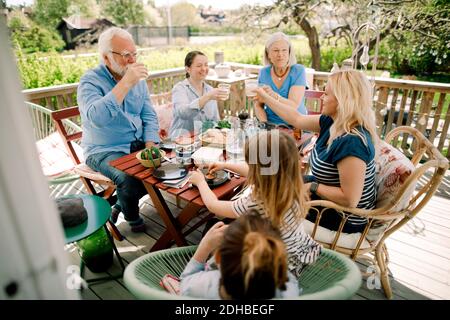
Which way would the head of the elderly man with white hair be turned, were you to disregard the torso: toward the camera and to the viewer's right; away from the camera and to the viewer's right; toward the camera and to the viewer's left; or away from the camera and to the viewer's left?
toward the camera and to the viewer's right

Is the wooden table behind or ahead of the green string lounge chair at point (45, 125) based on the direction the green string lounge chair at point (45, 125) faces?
ahead

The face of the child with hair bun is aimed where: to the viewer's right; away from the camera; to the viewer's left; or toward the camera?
away from the camera

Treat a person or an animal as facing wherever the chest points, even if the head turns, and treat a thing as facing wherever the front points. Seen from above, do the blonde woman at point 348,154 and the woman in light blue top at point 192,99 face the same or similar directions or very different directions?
very different directions

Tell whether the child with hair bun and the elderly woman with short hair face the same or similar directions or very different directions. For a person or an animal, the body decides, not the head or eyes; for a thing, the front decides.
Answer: very different directions

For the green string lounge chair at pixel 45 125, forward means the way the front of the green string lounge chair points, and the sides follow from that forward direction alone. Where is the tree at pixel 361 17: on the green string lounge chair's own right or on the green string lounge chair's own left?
on the green string lounge chair's own left

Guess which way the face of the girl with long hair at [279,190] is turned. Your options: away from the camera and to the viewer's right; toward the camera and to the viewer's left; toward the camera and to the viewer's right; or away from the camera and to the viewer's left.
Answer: away from the camera and to the viewer's left

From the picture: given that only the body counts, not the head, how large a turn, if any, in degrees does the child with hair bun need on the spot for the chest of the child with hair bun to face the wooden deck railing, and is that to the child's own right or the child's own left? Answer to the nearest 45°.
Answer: approximately 45° to the child's own right

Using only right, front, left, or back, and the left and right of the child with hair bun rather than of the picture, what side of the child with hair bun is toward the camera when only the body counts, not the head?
back

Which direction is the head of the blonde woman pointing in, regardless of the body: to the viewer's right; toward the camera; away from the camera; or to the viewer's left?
to the viewer's left

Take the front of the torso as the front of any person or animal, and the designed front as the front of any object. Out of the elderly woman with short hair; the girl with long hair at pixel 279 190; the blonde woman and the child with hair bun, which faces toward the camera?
the elderly woman with short hair

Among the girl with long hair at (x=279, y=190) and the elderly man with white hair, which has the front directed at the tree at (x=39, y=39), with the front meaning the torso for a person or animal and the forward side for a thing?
the girl with long hair

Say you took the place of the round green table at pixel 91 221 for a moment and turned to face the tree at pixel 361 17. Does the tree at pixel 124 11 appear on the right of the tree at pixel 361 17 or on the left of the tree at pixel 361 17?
left

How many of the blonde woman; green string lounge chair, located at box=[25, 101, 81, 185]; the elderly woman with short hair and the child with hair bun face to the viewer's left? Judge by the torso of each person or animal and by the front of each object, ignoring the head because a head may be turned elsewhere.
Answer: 1

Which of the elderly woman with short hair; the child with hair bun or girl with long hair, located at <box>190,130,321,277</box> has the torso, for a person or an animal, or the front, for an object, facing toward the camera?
the elderly woman with short hair
